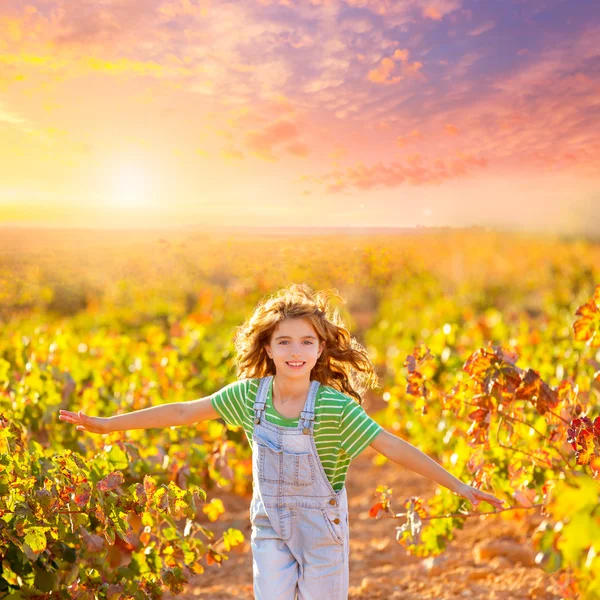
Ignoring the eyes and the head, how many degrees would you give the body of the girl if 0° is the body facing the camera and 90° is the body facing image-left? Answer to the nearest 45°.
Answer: approximately 0°

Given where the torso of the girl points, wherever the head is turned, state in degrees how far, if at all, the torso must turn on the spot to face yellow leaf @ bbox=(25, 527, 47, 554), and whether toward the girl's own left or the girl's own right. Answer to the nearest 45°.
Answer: approximately 45° to the girl's own right
